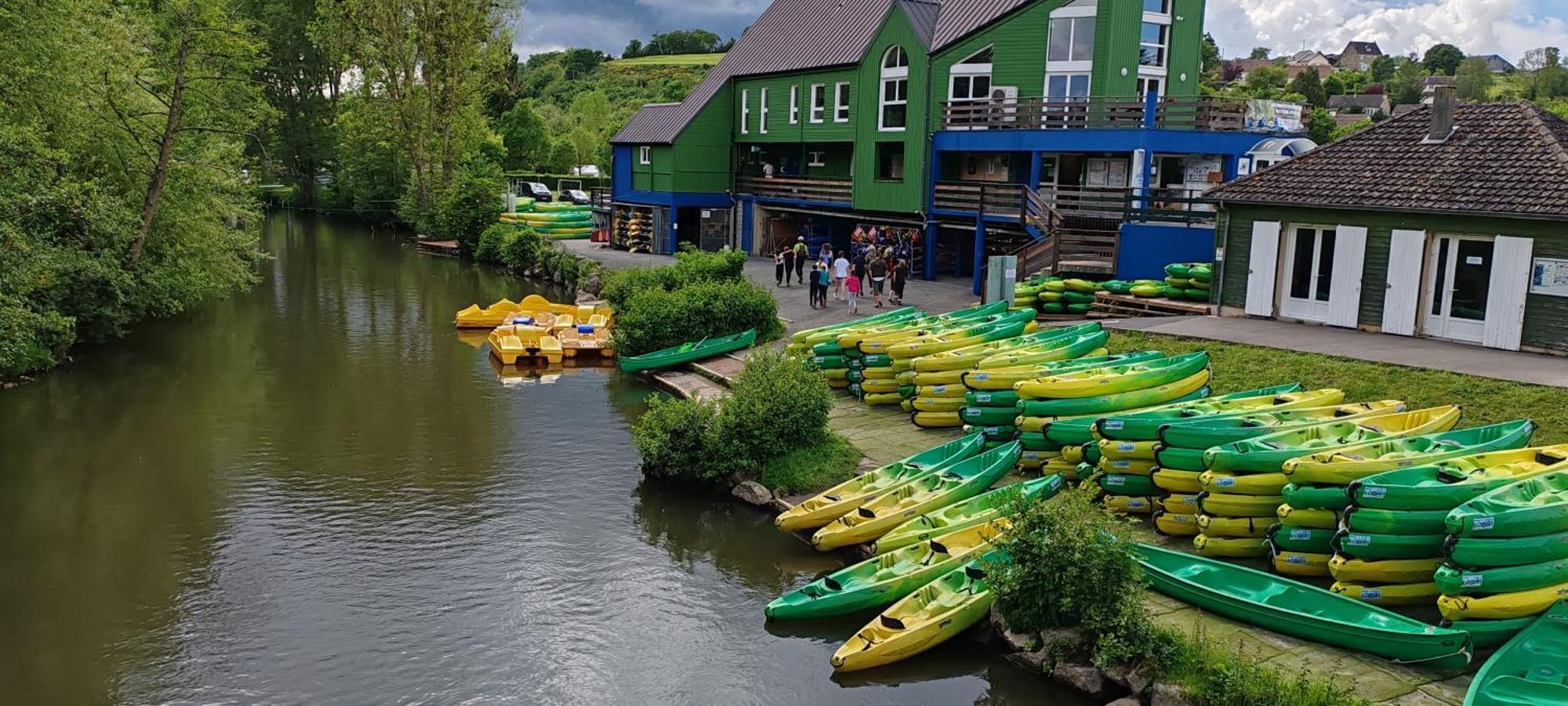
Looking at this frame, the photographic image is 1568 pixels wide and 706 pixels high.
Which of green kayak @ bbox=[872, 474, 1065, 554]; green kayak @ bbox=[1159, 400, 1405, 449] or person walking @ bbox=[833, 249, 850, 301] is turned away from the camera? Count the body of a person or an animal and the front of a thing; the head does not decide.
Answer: the person walking

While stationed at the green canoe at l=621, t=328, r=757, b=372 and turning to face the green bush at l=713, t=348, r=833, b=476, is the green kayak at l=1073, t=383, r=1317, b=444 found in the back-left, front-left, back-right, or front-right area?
front-left

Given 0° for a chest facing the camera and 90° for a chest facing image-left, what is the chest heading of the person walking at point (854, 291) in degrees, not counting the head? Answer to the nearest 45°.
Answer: approximately 180°

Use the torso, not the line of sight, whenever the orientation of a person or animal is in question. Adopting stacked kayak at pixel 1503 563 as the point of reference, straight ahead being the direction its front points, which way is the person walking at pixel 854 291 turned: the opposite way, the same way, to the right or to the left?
to the right

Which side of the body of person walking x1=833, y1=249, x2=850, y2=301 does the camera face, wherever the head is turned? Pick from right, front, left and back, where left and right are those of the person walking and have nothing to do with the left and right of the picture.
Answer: back

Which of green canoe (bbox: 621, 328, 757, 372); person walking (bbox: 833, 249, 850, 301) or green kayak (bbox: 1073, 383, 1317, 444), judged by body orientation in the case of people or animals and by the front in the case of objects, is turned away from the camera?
the person walking

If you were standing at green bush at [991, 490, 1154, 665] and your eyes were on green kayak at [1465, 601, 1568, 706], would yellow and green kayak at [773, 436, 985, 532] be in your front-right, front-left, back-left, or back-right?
back-left

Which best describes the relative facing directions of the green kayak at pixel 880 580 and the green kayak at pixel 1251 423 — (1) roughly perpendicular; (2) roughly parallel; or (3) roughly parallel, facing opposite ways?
roughly parallel
